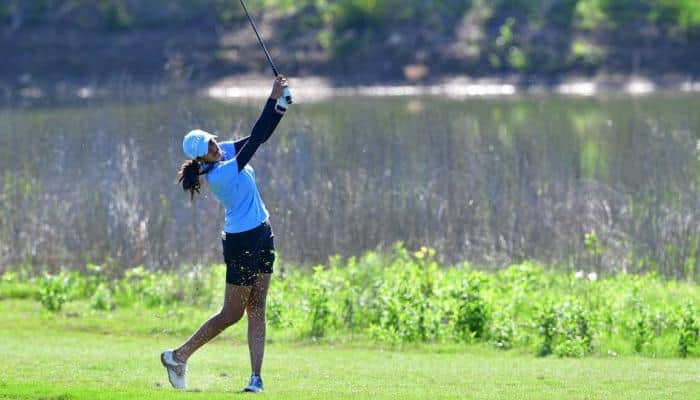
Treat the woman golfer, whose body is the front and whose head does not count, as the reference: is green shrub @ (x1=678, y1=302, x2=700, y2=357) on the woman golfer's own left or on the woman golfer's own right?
on the woman golfer's own left

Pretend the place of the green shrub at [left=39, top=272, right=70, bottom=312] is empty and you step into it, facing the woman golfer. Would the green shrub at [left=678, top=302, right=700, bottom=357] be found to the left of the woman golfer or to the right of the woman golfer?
left

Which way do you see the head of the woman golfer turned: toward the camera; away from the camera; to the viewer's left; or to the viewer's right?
to the viewer's right

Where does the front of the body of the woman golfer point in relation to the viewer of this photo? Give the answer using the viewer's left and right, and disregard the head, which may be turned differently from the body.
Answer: facing the viewer and to the right of the viewer

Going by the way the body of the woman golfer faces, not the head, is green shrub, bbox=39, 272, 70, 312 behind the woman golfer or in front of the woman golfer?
behind
